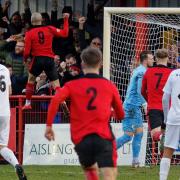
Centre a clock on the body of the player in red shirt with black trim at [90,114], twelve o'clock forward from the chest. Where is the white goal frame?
The white goal frame is roughly at 12 o'clock from the player in red shirt with black trim.

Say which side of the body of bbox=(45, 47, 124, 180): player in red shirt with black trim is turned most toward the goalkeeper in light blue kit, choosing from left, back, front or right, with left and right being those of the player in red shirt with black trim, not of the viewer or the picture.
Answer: front

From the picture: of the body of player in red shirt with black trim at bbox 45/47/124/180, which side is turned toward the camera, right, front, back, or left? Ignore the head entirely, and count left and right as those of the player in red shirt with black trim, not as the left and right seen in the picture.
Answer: back

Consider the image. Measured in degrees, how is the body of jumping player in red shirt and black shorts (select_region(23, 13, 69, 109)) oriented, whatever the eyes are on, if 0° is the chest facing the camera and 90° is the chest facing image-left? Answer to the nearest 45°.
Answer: approximately 180°

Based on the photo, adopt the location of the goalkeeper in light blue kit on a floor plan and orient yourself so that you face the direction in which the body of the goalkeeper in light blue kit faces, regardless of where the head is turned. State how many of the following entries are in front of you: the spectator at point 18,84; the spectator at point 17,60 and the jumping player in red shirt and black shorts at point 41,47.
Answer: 0

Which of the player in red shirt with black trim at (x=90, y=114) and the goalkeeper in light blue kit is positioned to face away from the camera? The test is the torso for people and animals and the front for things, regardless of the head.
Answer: the player in red shirt with black trim

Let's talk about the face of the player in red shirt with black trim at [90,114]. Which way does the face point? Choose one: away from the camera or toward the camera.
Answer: away from the camera

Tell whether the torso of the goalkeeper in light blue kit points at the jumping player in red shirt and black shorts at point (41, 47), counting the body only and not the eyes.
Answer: no
